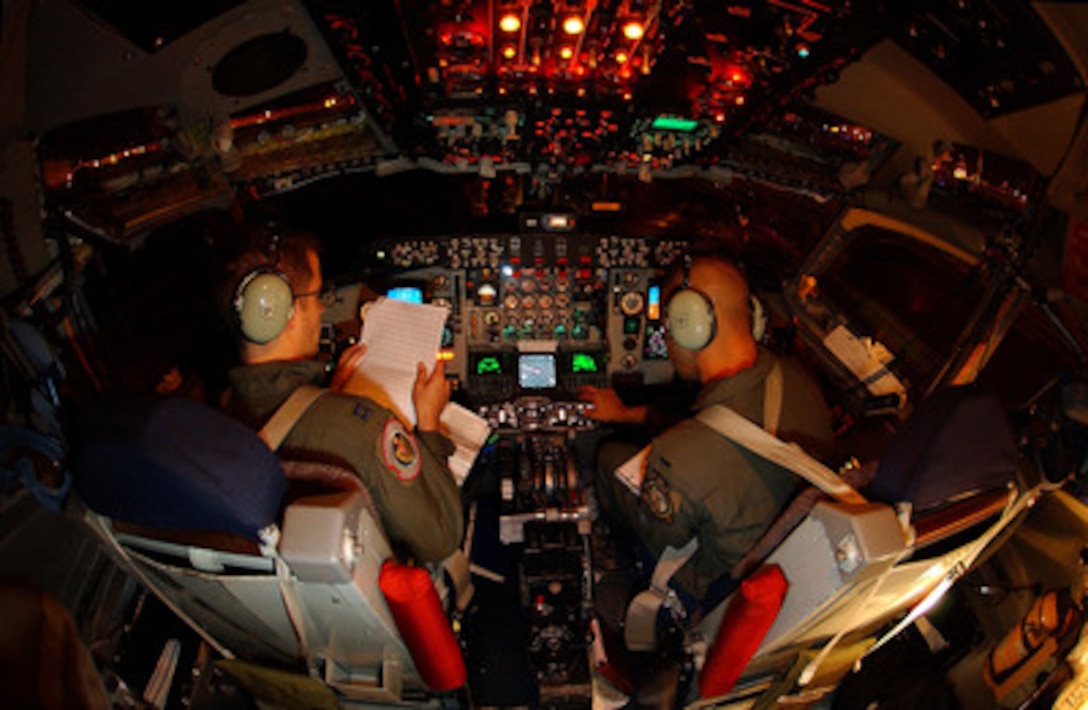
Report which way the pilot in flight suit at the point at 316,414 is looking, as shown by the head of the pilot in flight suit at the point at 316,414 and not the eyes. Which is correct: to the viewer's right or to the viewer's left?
to the viewer's right

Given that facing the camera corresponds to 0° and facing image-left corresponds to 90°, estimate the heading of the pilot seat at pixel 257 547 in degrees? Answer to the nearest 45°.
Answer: approximately 225°

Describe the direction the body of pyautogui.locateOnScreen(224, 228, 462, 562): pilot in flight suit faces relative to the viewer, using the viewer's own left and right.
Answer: facing away from the viewer and to the right of the viewer

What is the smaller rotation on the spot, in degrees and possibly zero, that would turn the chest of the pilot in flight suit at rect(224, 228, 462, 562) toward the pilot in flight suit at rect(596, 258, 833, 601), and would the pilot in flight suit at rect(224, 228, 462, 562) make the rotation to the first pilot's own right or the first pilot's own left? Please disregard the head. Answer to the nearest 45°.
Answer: approximately 45° to the first pilot's own right
